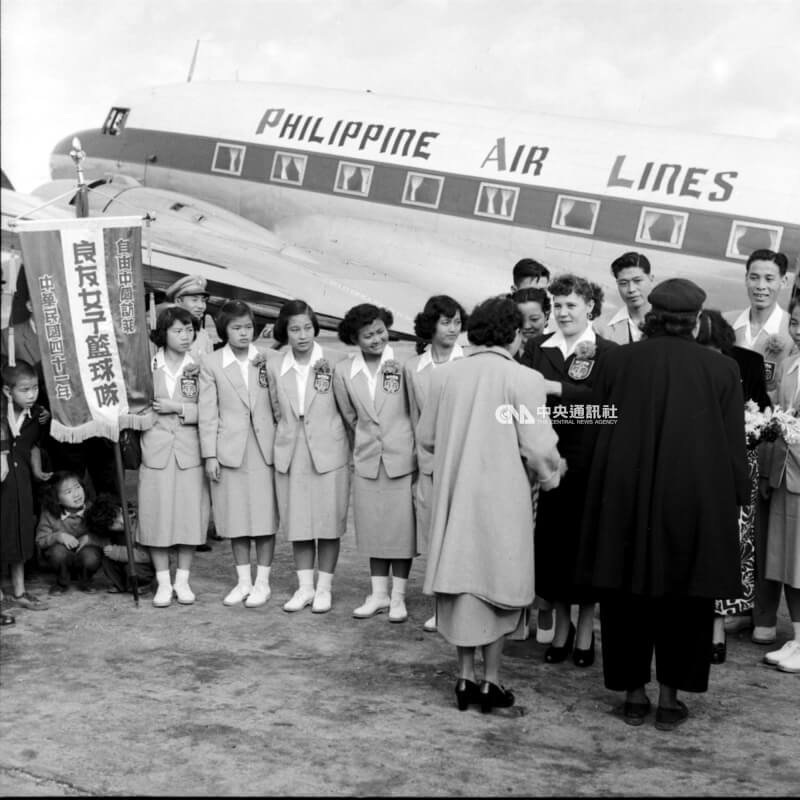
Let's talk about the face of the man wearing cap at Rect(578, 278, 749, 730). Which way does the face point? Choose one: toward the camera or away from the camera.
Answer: away from the camera

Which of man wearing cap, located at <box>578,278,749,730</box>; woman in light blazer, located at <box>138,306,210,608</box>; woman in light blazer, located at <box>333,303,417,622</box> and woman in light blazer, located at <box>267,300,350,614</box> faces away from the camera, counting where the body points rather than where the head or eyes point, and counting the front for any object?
the man wearing cap

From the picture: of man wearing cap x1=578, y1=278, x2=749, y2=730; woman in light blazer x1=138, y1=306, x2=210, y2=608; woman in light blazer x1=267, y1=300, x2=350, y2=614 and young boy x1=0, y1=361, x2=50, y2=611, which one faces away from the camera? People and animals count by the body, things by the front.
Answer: the man wearing cap

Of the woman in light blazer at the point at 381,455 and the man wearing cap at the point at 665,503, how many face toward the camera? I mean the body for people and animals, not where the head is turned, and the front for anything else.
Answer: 1

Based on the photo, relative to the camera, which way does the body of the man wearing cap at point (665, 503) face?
away from the camera

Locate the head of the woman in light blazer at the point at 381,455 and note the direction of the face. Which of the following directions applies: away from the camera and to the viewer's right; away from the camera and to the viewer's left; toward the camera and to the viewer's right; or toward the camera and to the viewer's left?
toward the camera and to the viewer's right

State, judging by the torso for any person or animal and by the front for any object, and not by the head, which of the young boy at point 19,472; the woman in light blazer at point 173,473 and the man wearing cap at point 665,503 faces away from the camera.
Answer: the man wearing cap

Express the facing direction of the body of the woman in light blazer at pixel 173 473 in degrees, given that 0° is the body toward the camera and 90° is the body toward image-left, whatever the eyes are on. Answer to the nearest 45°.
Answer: approximately 0°

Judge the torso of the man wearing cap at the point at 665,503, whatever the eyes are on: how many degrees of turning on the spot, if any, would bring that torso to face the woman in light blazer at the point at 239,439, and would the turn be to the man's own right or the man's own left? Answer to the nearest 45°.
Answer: approximately 45° to the man's own left

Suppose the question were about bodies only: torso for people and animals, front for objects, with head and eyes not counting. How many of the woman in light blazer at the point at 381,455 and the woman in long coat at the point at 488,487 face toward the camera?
1

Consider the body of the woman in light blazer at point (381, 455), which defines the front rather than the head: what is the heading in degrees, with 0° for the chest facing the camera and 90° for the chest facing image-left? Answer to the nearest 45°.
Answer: approximately 0°

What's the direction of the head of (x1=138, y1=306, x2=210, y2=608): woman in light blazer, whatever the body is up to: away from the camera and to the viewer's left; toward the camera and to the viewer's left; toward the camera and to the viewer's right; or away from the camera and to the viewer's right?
toward the camera and to the viewer's right
